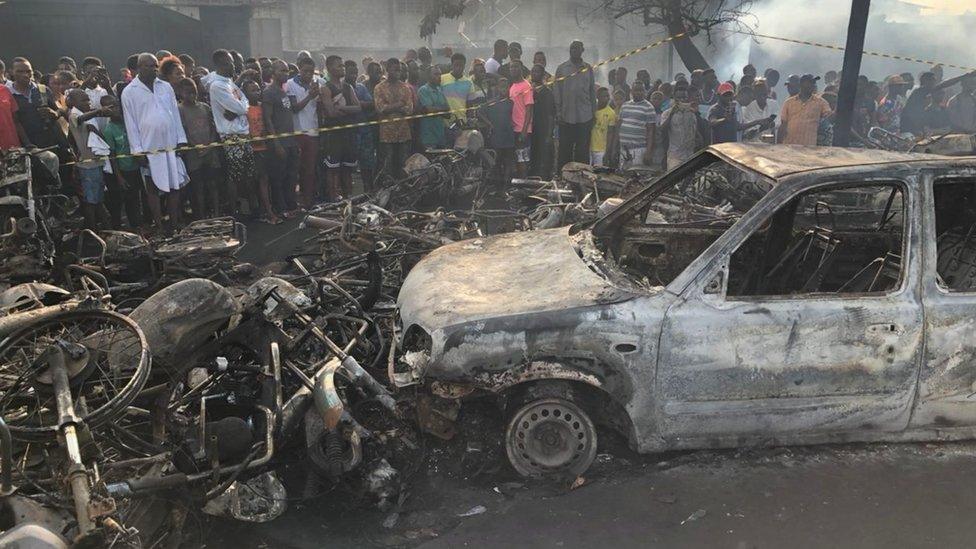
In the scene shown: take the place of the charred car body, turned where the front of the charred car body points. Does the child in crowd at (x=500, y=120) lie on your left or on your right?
on your right

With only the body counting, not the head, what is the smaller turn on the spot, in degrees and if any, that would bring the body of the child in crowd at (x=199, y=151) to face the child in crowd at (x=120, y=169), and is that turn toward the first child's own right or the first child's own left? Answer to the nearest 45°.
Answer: approximately 90° to the first child's own right

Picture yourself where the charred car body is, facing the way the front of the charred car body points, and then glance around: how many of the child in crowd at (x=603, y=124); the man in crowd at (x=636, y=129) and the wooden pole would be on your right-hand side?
3

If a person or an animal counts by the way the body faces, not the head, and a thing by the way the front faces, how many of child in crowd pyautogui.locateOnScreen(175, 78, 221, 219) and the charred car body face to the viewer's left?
1

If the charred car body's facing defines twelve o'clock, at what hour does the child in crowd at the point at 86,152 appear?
The child in crowd is roughly at 1 o'clock from the charred car body.

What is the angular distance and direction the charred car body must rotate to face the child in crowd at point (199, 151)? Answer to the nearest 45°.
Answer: approximately 45° to its right

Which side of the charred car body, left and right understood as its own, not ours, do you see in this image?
left

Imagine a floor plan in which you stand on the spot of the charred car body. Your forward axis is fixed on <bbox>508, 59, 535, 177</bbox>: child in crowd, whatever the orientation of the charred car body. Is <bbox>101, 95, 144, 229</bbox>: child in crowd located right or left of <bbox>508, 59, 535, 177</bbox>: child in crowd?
left
